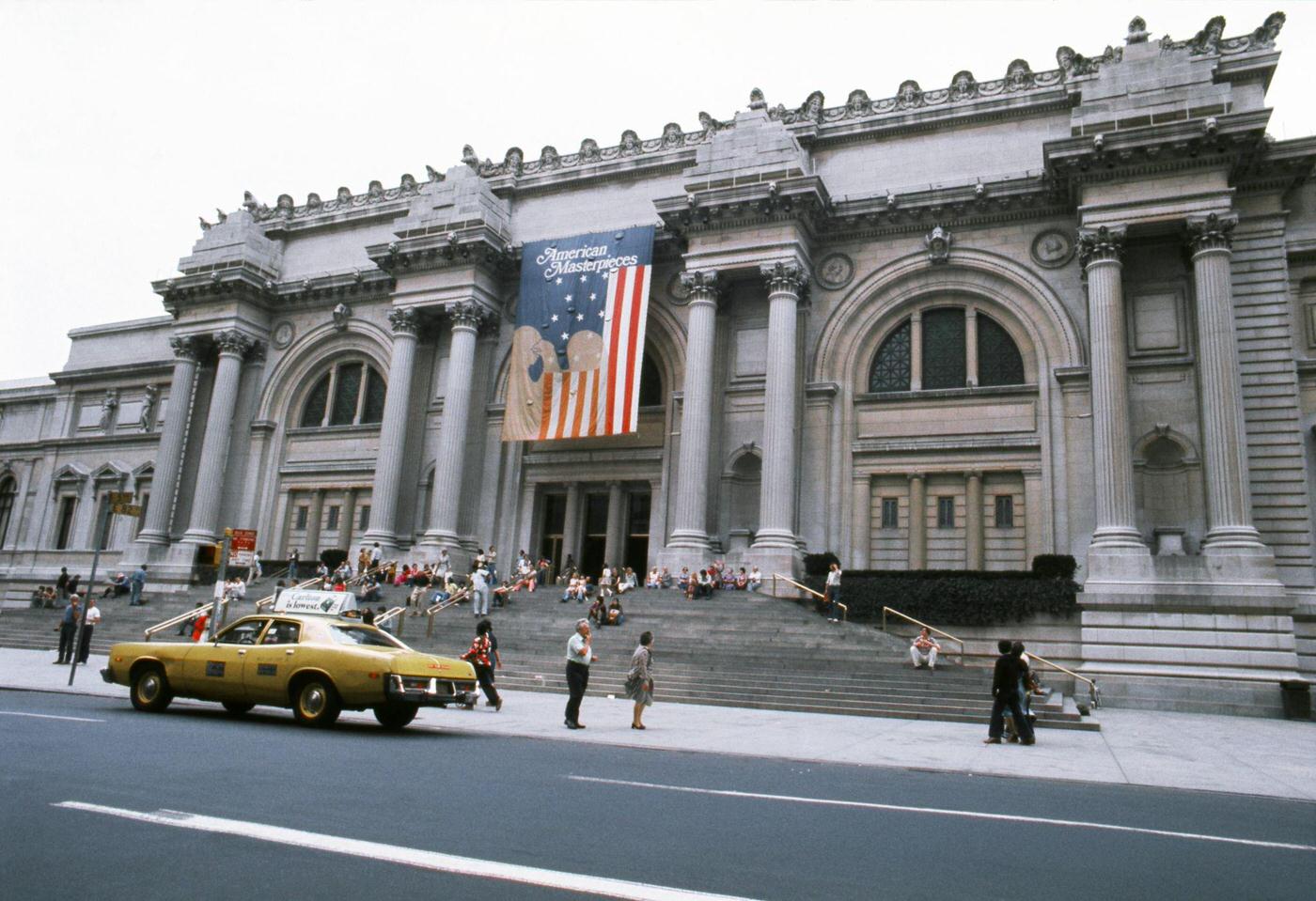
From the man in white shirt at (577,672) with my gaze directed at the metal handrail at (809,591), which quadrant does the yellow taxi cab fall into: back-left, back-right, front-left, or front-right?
back-left

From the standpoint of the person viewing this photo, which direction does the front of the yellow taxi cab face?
facing away from the viewer and to the left of the viewer

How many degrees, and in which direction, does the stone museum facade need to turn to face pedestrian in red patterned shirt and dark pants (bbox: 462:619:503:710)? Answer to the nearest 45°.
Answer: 0° — it already faces them

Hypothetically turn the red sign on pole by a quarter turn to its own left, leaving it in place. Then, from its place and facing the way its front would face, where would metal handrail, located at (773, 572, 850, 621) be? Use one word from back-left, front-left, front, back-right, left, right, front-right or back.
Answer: front

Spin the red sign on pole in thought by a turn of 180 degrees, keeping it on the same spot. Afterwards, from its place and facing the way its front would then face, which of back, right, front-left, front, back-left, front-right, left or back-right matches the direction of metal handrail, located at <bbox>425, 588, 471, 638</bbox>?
front-right

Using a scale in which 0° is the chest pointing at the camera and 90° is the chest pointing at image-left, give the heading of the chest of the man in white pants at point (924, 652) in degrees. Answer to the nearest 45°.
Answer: approximately 0°

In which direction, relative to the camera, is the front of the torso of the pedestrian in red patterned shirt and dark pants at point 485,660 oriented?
to the viewer's left

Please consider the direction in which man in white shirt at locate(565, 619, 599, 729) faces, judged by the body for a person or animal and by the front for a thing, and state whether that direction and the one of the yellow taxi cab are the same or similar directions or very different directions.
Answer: very different directions

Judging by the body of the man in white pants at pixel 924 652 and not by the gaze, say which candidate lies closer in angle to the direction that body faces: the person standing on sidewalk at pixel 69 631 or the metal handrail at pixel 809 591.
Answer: the person standing on sidewalk
